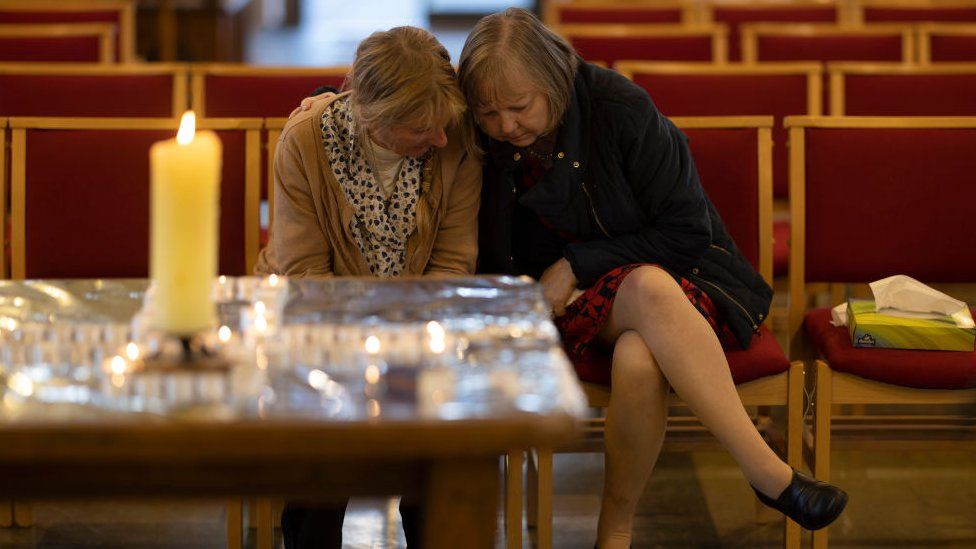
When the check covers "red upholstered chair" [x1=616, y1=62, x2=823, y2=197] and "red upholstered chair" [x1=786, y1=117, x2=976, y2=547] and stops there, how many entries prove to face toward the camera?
2

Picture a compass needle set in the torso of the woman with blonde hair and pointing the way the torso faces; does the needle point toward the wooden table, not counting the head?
yes

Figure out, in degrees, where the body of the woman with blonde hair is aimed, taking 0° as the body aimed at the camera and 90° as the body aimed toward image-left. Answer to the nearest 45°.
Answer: approximately 0°

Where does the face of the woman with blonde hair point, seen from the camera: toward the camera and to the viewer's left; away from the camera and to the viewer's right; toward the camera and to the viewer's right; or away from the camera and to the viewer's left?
toward the camera and to the viewer's right

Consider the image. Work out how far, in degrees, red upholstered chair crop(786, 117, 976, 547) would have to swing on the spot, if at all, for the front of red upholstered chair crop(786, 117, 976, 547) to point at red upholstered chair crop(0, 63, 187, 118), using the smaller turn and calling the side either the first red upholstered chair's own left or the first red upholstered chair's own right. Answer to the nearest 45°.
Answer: approximately 90° to the first red upholstered chair's own right

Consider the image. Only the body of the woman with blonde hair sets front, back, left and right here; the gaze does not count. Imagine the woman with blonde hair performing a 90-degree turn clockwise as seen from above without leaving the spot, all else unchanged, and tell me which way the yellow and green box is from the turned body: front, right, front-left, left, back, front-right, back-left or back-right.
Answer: back

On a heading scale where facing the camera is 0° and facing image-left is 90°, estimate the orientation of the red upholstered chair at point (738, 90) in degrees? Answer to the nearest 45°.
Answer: approximately 0°

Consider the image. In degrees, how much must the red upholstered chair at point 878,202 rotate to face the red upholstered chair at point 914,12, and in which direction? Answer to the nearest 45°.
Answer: approximately 180°

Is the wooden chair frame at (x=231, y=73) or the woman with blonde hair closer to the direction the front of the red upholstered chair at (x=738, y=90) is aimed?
the woman with blonde hair
